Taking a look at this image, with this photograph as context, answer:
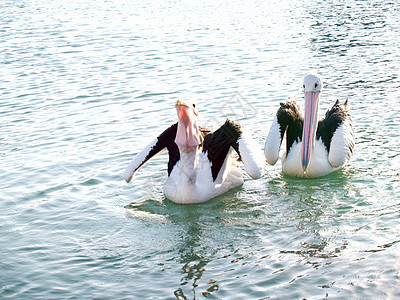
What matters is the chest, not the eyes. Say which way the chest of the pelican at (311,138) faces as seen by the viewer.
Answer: toward the camera

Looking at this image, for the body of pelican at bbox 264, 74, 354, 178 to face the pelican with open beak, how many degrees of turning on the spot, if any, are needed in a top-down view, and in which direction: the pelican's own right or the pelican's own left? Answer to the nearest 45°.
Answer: approximately 45° to the pelican's own right
